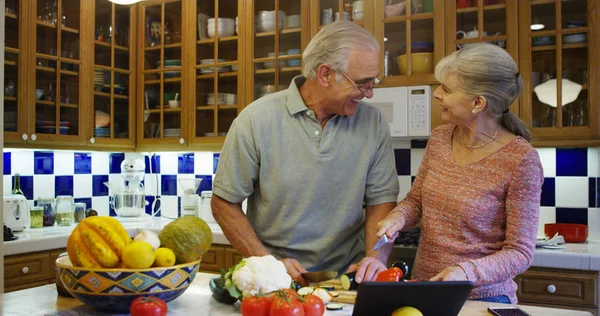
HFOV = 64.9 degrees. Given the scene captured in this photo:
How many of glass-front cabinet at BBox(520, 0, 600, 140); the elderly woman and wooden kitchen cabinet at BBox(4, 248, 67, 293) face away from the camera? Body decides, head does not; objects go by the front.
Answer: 0

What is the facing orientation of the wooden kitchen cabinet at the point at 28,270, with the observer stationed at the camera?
facing the viewer and to the right of the viewer

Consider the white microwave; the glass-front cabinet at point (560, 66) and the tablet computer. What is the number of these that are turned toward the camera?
2

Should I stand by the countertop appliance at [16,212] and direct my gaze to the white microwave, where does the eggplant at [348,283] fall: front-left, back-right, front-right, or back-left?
front-right

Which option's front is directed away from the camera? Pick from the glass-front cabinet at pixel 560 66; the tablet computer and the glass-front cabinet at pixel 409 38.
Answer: the tablet computer

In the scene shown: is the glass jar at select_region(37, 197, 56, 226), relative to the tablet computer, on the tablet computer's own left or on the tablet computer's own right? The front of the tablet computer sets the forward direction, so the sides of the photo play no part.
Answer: on the tablet computer's own left

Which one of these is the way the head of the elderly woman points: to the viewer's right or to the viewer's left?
to the viewer's left

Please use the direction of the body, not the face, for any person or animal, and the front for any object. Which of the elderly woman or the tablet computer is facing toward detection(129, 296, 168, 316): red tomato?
the elderly woman

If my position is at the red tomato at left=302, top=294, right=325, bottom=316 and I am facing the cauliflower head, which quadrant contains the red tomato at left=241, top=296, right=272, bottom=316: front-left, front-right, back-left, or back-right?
front-left

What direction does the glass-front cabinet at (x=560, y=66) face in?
toward the camera

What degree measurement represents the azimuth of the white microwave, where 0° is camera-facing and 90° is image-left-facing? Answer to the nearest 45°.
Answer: approximately 0°

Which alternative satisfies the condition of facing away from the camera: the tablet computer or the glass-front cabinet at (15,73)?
the tablet computer

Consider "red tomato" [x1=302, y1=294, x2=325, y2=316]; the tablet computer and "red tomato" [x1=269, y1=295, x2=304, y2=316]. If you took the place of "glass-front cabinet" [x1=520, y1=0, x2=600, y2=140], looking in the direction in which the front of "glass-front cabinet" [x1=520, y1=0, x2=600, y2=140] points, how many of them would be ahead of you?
3

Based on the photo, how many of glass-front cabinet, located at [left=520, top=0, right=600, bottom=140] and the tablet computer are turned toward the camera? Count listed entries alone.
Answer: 1

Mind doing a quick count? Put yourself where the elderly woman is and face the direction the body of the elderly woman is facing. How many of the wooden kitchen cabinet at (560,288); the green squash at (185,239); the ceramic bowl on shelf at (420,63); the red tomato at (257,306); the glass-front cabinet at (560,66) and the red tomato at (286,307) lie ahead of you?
3
